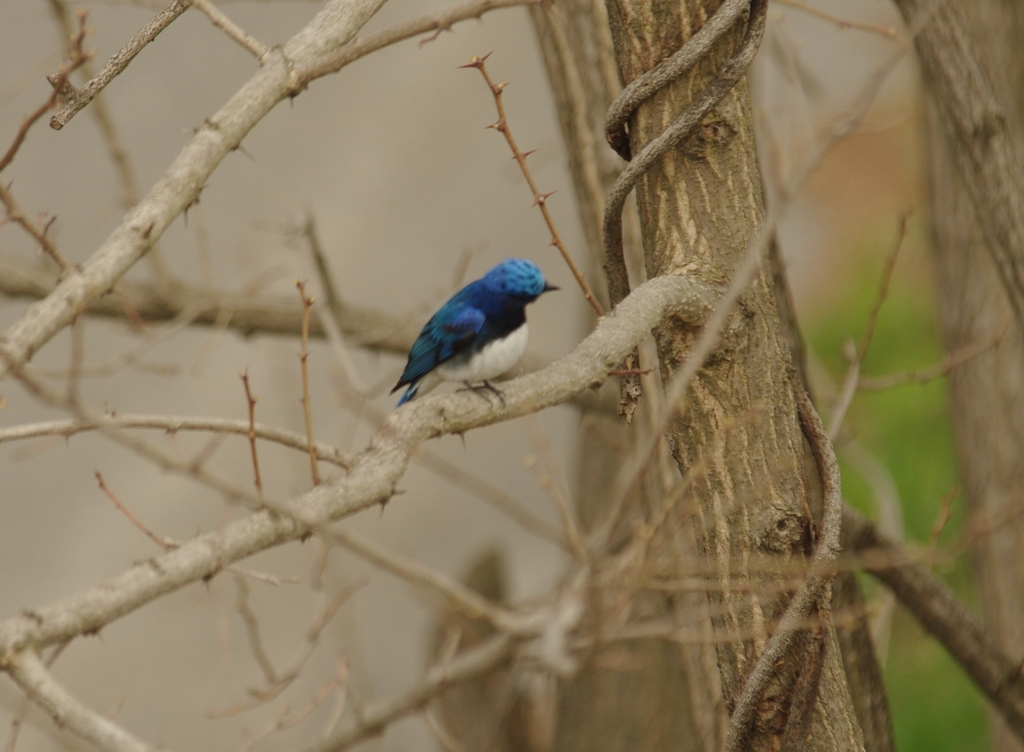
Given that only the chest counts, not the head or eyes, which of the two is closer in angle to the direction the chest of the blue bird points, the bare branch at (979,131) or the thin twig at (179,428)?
the bare branch

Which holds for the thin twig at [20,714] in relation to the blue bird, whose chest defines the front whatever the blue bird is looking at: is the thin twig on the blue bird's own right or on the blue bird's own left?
on the blue bird's own right

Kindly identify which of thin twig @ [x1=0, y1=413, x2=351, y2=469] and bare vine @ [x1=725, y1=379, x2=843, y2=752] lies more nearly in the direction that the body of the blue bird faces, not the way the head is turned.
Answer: the bare vine

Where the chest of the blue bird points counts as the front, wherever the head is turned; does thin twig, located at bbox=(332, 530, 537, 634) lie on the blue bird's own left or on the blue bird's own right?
on the blue bird's own right

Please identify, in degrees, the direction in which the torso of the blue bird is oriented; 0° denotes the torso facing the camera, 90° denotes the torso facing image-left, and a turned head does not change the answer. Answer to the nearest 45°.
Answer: approximately 270°
